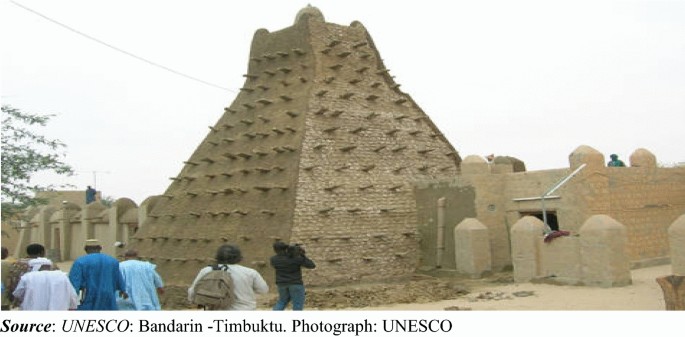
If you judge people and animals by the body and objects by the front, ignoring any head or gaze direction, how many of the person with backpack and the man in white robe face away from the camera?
2

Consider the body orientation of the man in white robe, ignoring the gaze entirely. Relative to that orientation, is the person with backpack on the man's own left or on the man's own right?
on the man's own right

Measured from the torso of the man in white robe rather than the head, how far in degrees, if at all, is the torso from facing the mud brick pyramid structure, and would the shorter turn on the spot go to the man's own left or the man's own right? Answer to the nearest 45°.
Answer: approximately 45° to the man's own right

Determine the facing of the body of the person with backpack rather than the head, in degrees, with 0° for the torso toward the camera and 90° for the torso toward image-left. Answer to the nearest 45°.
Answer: approximately 180°

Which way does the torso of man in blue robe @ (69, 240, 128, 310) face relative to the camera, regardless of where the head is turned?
away from the camera

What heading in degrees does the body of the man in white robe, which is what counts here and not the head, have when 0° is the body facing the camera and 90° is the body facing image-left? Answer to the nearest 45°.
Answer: approximately 180°

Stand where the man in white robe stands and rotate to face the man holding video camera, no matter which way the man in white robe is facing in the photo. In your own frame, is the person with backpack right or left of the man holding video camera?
right

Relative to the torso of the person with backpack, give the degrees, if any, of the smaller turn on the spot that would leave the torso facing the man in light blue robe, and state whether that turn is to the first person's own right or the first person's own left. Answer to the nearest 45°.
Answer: approximately 45° to the first person's own left

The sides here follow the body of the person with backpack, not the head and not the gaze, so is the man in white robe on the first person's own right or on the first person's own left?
on the first person's own left

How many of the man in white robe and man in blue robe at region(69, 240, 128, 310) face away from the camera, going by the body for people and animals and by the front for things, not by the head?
2

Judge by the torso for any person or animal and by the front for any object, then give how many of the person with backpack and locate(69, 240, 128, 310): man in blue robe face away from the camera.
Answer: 2
